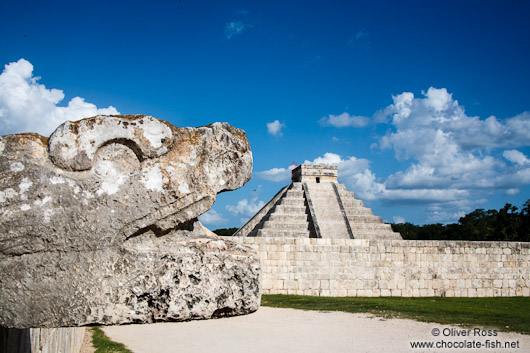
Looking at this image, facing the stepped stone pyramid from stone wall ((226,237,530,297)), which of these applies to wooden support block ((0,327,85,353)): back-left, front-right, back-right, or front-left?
back-left

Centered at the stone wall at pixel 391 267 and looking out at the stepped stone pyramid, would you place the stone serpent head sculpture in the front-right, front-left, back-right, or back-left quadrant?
back-left

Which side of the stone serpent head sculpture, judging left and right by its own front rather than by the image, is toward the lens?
right

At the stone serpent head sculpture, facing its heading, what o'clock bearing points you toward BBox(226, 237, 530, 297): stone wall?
The stone wall is roughly at 10 o'clock from the stone serpent head sculpture.

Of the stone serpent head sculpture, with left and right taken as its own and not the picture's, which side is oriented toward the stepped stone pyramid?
left
